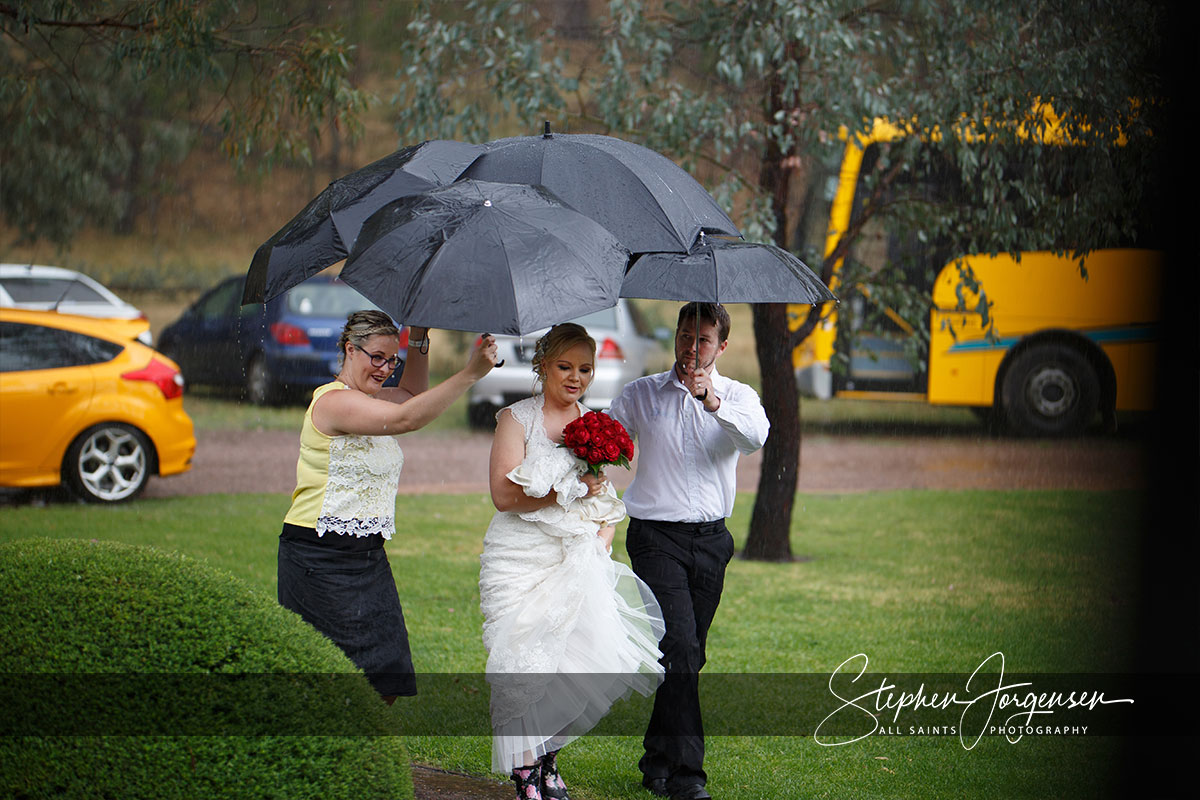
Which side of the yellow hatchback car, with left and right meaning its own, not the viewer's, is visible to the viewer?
left

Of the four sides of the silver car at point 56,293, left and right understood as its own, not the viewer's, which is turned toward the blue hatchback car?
back

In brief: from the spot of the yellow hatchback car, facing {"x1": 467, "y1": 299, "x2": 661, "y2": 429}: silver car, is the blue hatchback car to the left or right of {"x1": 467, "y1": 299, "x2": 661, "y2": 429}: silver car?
left

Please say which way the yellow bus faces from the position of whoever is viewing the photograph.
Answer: facing to the left of the viewer

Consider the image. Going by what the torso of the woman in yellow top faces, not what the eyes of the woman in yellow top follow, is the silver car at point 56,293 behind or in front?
behind

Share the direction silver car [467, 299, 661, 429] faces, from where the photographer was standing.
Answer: facing away from the viewer and to the right of the viewer

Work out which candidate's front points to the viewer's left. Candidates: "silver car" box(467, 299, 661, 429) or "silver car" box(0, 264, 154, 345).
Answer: "silver car" box(0, 264, 154, 345)

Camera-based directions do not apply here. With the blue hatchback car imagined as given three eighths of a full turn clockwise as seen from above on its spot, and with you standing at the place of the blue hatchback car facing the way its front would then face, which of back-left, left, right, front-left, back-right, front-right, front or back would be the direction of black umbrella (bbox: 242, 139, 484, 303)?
right

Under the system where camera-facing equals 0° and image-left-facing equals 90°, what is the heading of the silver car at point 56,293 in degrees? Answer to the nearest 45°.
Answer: approximately 90°

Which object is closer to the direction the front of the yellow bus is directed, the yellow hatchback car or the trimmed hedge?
the yellow hatchback car

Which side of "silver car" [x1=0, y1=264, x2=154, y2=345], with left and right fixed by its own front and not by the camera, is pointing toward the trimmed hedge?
left

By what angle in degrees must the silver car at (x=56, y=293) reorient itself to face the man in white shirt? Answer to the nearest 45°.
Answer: approximately 90° to its left

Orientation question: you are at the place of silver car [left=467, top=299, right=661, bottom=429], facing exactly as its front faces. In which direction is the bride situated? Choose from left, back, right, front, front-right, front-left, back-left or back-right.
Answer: back-right

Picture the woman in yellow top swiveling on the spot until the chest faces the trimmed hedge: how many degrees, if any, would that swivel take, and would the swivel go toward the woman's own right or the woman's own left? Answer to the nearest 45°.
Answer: approximately 45° to the woman's own right

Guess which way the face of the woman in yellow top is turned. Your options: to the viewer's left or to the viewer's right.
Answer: to the viewer's right
